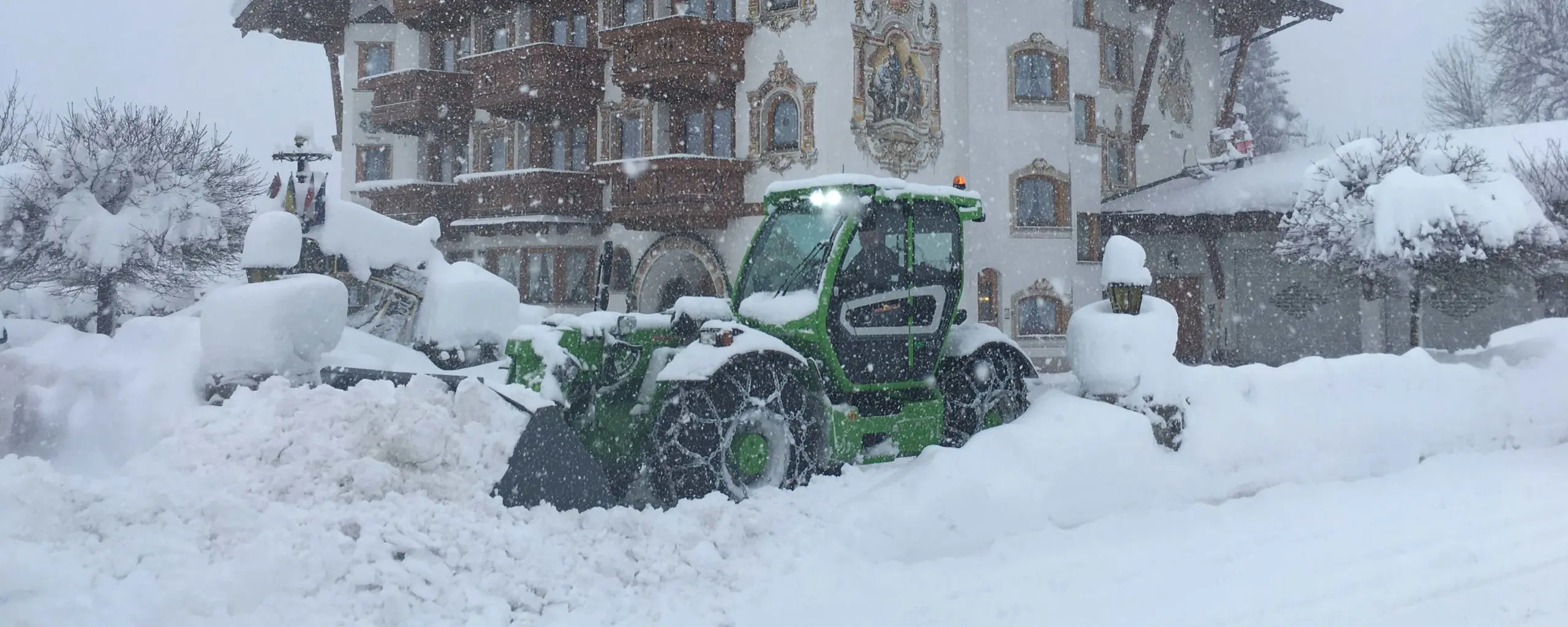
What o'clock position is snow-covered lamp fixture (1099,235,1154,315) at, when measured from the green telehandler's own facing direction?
The snow-covered lamp fixture is roughly at 7 o'clock from the green telehandler.

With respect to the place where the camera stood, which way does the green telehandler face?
facing the viewer and to the left of the viewer

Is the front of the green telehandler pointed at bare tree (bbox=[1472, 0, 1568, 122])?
no

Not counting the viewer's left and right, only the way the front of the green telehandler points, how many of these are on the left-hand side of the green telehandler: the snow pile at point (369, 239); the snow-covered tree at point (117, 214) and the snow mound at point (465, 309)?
0

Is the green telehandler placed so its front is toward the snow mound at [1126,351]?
no

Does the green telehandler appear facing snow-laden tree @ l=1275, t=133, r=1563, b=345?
no

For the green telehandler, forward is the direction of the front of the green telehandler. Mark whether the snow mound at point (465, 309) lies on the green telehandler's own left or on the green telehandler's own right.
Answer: on the green telehandler's own right

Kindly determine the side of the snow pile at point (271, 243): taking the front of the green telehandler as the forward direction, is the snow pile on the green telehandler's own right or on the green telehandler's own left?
on the green telehandler's own right

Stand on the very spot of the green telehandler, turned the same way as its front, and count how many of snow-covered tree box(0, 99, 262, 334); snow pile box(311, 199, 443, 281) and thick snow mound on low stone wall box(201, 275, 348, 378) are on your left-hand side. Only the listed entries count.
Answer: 0

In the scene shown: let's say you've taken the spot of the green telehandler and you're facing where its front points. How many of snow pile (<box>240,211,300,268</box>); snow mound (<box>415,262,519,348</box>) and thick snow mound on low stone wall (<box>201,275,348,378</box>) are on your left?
0
